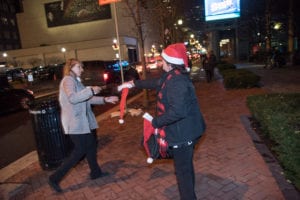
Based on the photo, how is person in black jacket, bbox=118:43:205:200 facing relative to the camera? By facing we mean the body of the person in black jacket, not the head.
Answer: to the viewer's left

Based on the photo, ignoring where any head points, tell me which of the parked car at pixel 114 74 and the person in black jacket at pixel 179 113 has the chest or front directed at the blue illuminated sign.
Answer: the parked car

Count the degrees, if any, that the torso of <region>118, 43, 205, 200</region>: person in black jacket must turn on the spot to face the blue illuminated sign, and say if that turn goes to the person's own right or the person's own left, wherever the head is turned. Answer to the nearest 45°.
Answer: approximately 90° to the person's own right

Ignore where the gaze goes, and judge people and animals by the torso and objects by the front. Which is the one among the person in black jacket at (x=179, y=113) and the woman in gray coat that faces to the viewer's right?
the woman in gray coat

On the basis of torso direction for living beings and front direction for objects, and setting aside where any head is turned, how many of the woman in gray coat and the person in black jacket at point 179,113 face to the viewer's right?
1

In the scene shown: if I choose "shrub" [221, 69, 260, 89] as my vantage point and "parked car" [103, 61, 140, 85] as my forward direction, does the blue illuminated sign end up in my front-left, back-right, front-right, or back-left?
front-right

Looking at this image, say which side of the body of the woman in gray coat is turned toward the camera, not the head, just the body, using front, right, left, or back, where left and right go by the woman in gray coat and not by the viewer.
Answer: right

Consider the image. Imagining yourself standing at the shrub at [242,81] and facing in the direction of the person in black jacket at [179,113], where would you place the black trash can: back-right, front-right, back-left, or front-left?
front-right

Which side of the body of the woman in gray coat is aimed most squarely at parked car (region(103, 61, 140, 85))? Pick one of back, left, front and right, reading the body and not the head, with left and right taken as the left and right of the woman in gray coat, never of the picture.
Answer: left

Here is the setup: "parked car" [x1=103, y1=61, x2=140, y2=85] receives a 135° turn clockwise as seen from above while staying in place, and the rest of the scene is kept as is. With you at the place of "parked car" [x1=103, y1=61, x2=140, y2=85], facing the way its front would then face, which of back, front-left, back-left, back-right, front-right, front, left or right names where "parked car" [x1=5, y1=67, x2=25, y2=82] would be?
back-right

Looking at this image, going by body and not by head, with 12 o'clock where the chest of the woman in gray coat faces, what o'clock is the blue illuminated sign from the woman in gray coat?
The blue illuminated sign is roughly at 10 o'clock from the woman in gray coat.

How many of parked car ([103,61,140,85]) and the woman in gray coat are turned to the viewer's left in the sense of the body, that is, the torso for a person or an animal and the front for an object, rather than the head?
0

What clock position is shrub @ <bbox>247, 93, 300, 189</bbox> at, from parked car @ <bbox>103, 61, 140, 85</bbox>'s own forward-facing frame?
The shrub is roughly at 4 o'clock from the parked car.

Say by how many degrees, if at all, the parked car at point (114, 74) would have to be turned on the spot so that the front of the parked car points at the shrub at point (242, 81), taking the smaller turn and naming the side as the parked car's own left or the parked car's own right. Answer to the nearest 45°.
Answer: approximately 90° to the parked car's own right

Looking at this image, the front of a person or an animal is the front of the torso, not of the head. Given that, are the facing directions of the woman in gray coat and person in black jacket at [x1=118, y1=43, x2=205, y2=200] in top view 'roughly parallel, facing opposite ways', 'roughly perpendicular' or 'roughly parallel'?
roughly parallel, facing opposite ways

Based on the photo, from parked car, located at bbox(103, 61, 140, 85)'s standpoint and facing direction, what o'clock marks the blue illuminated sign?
The blue illuminated sign is roughly at 12 o'clock from the parked car.

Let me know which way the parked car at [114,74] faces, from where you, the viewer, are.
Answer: facing away from the viewer and to the right of the viewer
